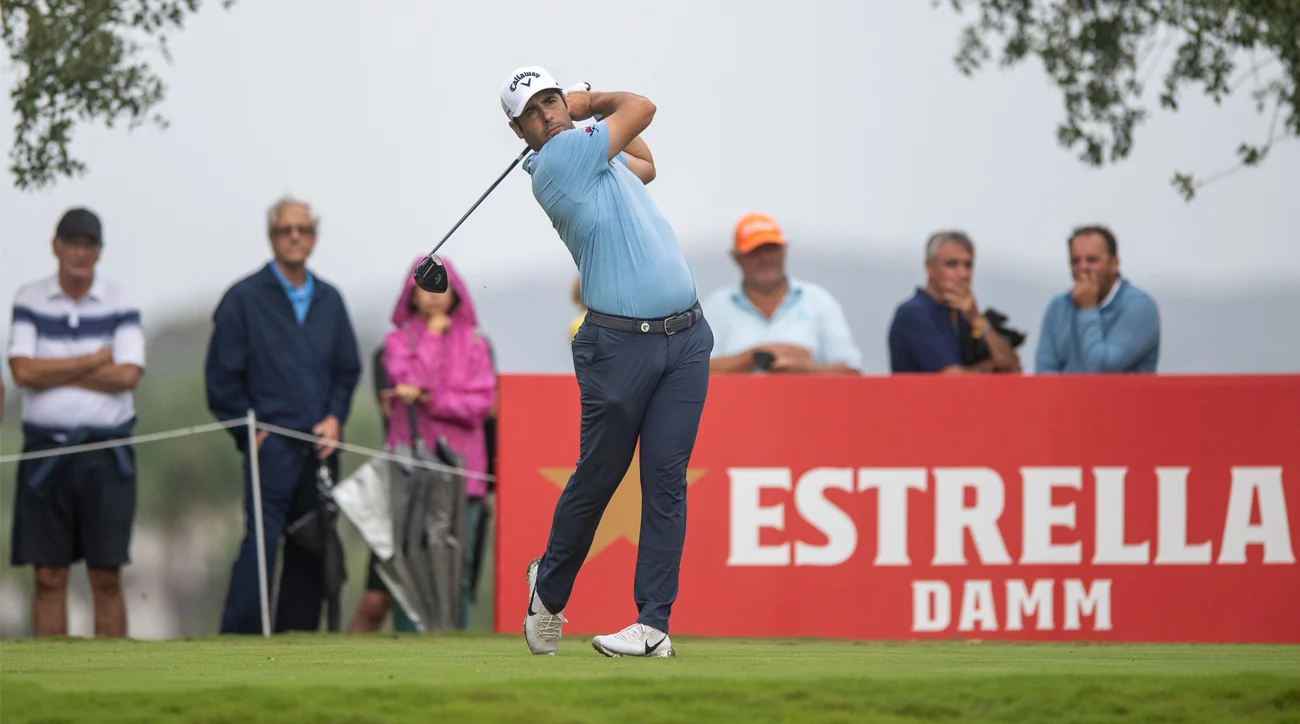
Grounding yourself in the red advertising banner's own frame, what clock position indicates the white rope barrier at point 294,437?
The white rope barrier is roughly at 3 o'clock from the red advertising banner.

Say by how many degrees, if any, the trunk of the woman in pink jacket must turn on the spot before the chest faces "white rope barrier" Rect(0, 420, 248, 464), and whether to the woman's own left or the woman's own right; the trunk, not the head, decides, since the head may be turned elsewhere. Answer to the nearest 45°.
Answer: approximately 90° to the woman's own right

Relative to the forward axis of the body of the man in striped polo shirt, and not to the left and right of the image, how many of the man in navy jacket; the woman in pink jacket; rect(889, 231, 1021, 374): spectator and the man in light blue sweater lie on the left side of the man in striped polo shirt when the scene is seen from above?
4

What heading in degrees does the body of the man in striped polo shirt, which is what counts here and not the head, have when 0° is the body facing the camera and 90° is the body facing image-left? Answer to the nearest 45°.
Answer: approximately 0°

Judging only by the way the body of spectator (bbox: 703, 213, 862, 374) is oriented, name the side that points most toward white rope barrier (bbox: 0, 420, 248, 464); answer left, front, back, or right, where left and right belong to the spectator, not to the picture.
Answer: right

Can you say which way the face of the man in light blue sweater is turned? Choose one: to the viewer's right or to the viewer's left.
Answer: to the viewer's left

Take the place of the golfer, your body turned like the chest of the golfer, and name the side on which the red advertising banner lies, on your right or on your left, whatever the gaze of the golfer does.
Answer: on your left

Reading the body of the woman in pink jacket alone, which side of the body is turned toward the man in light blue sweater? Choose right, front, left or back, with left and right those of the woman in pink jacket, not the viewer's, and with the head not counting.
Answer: left

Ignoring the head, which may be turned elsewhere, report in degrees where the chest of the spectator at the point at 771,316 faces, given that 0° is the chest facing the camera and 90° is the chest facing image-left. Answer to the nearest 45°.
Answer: approximately 0°

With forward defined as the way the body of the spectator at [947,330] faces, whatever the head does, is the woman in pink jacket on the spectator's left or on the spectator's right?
on the spectator's right

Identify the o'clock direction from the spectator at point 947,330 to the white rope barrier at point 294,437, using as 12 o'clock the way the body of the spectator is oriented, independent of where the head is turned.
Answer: The white rope barrier is roughly at 4 o'clock from the spectator.

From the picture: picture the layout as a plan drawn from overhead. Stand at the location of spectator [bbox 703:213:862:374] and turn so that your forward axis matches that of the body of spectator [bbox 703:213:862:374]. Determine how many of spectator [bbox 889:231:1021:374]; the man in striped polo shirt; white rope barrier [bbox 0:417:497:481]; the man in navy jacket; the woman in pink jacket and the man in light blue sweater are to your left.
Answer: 2

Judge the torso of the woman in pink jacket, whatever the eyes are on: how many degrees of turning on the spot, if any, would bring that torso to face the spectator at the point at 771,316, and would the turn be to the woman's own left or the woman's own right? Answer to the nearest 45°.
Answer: approximately 90° to the woman's own left
